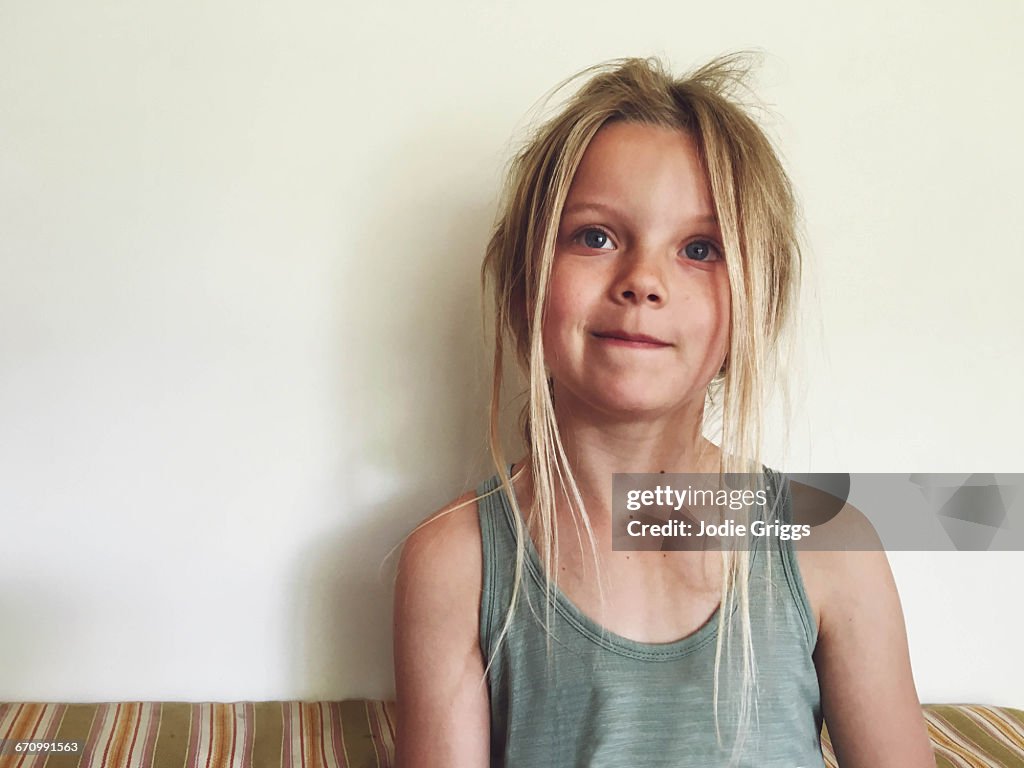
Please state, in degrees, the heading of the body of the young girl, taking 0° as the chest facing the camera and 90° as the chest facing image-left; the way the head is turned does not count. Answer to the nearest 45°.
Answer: approximately 0°
